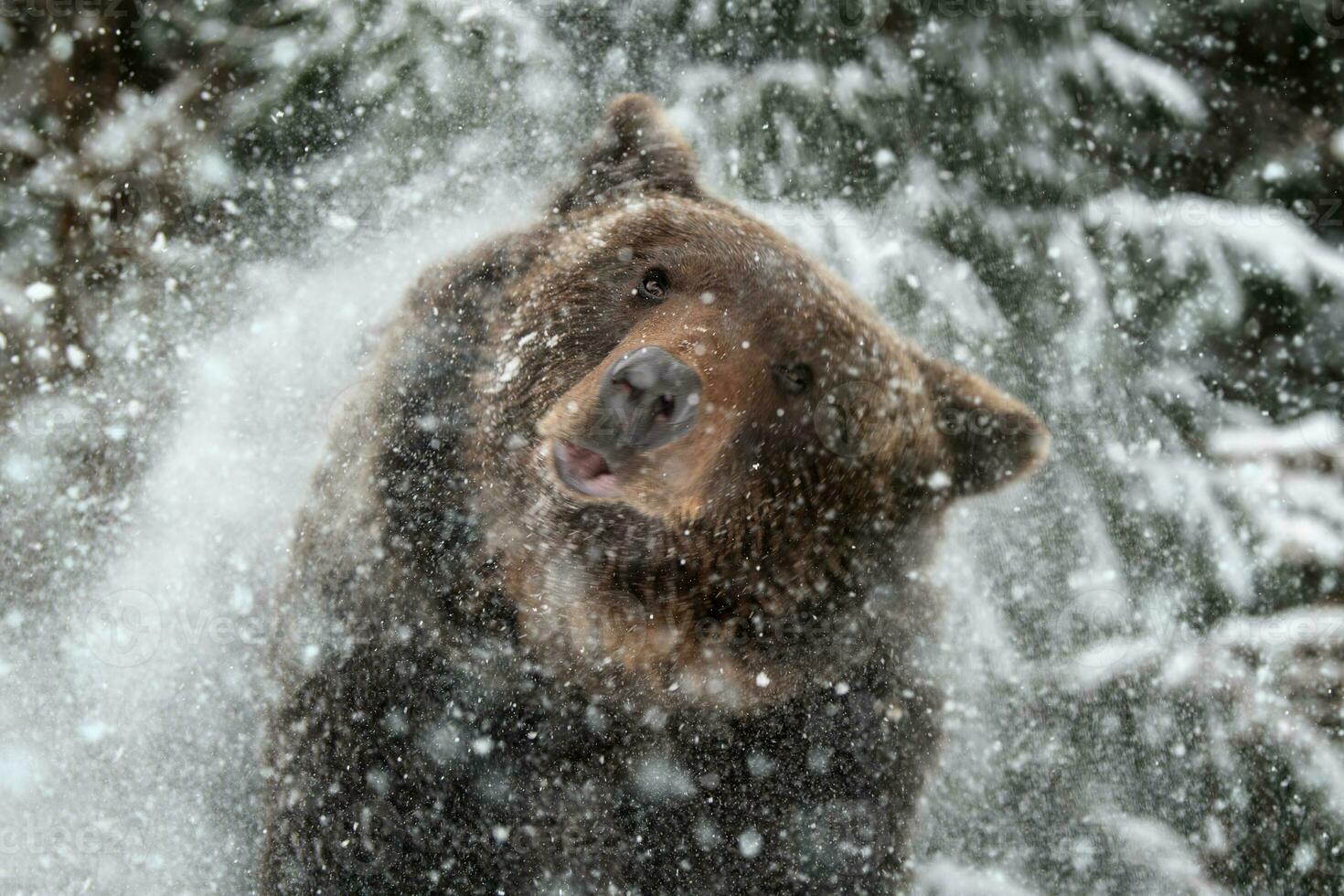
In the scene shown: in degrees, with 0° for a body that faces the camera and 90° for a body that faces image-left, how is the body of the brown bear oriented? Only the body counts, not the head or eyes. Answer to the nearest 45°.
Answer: approximately 0°
